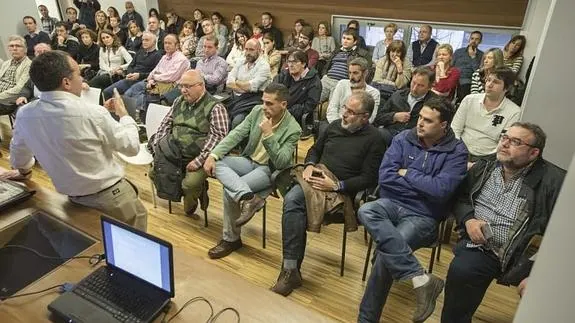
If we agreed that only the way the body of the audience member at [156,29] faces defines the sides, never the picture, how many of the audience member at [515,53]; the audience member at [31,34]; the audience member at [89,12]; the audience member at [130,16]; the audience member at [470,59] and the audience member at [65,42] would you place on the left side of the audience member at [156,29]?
2

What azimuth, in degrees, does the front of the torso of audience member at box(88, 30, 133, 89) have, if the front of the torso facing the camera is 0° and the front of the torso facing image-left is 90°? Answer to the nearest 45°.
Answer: approximately 45°

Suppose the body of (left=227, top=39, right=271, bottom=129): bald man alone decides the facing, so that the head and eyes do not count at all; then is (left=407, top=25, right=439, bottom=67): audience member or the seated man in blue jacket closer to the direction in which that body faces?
the seated man in blue jacket

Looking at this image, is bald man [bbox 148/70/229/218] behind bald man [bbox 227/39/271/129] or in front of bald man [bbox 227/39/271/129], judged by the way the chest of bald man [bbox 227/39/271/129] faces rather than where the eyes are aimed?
in front

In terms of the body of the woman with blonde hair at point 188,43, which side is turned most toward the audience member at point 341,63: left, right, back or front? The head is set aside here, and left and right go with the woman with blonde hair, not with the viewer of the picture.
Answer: left

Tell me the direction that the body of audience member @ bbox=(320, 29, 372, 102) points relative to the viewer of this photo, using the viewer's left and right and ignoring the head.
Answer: facing the viewer and to the left of the viewer

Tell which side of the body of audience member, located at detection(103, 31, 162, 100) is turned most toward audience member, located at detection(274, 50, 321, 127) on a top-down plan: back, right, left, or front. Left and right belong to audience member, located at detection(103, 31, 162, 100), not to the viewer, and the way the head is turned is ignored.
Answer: left

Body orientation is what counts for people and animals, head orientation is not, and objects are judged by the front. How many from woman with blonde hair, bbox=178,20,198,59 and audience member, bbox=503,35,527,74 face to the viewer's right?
0

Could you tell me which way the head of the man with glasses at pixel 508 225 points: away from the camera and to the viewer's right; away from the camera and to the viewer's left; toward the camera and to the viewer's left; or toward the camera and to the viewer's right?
toward the camera and to the viewer's left

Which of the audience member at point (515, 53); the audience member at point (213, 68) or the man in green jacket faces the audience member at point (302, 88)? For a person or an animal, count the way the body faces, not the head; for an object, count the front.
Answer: the audience member at point (515, 53)

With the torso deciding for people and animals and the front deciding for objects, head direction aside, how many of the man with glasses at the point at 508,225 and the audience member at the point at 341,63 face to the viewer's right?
0

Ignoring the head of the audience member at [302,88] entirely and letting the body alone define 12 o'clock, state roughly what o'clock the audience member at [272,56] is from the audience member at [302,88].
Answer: the audience member at [272,56] is roughly at 4 o'clock from the audience member at [302,88].

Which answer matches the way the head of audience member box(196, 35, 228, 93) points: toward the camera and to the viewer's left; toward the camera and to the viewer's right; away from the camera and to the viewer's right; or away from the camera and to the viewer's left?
toward the camera and to the viewer's left

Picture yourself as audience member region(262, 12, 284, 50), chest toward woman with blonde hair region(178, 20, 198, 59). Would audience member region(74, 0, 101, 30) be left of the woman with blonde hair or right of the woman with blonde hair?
right

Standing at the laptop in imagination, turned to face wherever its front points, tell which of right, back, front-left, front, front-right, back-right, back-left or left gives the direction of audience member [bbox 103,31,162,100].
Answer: back-right

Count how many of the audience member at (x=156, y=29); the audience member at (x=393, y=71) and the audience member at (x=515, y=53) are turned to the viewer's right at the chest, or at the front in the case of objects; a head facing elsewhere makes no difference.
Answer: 0

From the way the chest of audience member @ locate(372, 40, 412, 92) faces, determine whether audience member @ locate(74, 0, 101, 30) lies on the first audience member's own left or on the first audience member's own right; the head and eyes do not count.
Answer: on the first audience member's own right
